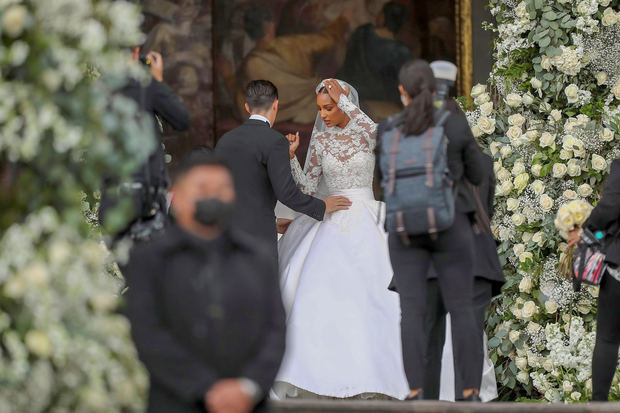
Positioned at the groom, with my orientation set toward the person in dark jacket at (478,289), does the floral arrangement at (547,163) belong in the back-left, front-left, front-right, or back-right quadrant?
front-left

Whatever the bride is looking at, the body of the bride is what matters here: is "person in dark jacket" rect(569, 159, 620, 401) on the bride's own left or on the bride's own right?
on the bride's own left

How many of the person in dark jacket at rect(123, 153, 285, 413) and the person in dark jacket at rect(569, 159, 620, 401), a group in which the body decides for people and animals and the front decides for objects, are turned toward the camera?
1

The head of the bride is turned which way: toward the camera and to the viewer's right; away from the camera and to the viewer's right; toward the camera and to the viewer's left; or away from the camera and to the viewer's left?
toward the camera and to the viewer's left

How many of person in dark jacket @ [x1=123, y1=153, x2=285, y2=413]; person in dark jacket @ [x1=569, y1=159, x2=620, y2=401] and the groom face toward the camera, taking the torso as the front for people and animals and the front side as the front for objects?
1

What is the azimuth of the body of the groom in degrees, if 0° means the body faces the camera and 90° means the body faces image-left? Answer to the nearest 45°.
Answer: approximately 225°

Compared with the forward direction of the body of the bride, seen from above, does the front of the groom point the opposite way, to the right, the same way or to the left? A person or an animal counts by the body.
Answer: the opposite way

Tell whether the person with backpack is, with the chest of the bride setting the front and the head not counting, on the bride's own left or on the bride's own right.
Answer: on the bride's own left

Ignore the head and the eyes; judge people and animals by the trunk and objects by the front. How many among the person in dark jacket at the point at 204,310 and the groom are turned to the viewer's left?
0

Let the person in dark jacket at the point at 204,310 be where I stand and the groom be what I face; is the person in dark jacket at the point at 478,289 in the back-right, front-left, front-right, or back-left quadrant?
front-right

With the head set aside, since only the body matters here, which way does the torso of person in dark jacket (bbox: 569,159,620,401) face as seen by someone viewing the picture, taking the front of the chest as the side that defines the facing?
to the viewer's left

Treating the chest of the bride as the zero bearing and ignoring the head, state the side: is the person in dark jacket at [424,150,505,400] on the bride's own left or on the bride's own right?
on the bride's own left

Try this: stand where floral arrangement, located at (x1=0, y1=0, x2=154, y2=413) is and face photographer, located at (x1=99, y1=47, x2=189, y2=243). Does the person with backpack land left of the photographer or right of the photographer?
right

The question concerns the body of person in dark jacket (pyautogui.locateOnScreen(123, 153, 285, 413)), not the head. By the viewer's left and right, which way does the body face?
facing the viewer
